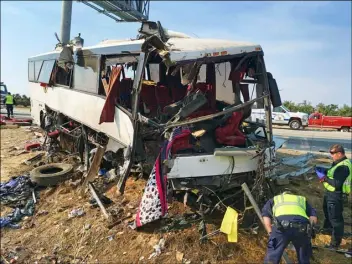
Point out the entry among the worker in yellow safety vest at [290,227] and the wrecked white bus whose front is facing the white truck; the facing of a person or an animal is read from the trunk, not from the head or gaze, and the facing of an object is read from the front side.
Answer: the worker in yellow safety vest

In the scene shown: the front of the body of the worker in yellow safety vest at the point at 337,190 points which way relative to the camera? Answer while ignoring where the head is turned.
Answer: to the viewer's left

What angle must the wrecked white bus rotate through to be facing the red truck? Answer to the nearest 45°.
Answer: approximately 90° to its left

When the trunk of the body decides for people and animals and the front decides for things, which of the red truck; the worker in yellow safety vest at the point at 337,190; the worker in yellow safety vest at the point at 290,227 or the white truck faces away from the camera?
the worker in yellow safety vest at the point at 290,227

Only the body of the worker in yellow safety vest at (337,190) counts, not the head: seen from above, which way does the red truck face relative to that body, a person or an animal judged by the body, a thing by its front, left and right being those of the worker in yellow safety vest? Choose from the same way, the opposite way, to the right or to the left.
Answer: the same way

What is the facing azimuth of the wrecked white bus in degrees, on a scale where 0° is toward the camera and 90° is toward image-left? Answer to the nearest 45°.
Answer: approximately 315°

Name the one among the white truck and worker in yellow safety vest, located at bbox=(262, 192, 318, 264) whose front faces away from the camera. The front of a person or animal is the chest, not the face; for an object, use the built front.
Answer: the worker in yellow safety vest

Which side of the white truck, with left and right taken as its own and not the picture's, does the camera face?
right

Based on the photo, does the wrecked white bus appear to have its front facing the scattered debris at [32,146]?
no

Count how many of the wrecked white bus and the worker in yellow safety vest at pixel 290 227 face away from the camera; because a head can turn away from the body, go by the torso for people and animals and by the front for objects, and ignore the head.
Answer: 1

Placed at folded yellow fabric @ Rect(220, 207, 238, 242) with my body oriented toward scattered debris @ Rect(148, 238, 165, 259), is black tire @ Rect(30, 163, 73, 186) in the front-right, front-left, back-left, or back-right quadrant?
front-right

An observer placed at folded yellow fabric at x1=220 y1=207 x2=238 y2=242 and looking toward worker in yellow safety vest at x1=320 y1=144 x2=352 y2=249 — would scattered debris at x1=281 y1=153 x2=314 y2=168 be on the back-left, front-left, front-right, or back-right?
front-left

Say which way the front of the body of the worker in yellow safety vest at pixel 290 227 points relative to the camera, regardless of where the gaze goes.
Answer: away from the camera

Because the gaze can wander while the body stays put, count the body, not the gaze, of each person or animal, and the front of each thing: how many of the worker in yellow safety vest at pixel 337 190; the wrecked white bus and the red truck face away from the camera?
0

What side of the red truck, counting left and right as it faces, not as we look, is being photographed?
left
